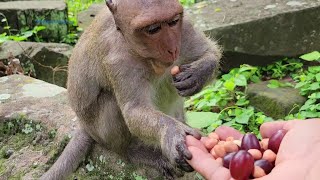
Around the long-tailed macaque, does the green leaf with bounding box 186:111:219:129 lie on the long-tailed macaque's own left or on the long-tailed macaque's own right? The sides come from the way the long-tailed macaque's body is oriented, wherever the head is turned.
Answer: on the long-tailed macaque's own left

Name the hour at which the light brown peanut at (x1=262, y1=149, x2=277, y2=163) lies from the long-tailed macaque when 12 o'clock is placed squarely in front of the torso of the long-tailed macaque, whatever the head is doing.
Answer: The light brown peanut is roughly at 12 o'clock from the long-tailed macaque.

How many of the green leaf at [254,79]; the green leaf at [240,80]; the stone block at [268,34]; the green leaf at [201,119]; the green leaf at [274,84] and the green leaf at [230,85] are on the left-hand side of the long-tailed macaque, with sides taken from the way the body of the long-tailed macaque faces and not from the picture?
6

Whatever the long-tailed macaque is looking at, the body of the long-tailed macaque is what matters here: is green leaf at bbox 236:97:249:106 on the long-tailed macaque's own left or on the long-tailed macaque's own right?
on the long-tailed macaque's own left

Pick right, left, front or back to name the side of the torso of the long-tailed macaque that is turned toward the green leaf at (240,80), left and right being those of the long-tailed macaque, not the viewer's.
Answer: left

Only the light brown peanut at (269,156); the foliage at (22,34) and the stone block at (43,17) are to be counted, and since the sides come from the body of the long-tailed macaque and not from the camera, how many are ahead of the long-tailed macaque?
1

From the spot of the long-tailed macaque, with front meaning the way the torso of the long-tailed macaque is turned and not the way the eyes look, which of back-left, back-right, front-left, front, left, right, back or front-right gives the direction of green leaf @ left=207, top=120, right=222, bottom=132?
left

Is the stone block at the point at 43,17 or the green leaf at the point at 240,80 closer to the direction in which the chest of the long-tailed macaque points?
the green leaf

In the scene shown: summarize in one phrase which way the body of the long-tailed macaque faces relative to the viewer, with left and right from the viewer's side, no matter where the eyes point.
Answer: facing the viewer and to the right of the viewer

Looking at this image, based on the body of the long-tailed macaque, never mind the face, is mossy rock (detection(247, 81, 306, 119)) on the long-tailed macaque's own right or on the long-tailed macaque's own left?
on the long-tailed macaque's own left

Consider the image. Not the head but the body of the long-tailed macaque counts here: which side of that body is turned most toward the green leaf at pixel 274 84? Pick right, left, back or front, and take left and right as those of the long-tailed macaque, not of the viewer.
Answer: left

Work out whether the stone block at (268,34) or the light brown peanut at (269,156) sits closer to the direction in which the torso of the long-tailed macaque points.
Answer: the light brown peanut

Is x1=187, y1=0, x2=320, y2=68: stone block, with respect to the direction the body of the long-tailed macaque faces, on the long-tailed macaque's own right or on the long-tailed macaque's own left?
on the long-tailed macaque's own left

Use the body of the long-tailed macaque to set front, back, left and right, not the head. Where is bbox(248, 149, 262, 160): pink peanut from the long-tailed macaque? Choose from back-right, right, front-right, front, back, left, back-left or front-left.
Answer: front
